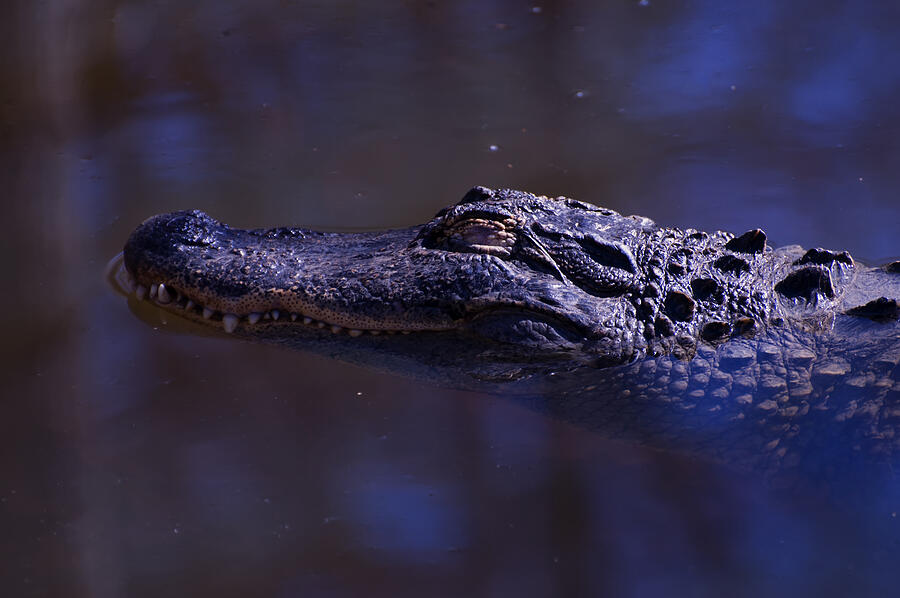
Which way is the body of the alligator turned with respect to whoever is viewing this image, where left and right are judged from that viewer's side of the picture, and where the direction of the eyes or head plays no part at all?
facing to the left of the viewer
